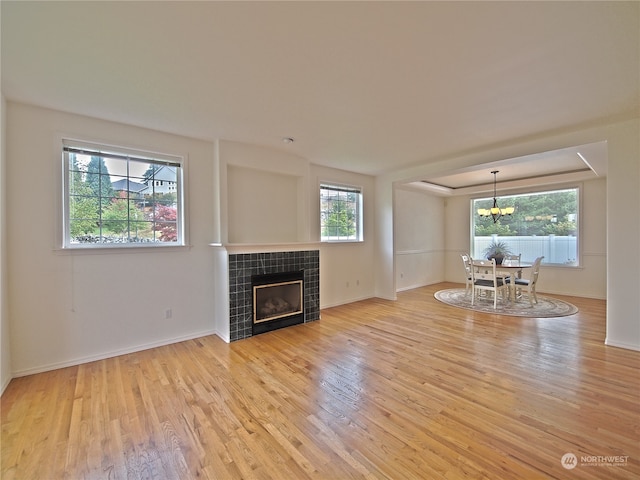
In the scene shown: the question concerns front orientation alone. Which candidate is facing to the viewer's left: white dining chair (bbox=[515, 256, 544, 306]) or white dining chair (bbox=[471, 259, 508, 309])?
white dining chair (bbox=[515, 256, 544, 306])

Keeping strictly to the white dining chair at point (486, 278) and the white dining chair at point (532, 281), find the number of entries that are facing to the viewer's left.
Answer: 1

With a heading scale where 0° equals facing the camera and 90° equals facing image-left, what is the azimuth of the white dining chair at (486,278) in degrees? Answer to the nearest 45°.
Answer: approximately 225°

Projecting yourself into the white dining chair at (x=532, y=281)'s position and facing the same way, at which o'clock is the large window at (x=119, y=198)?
The large window is roughly at 10 o'clock from the white dining chair.

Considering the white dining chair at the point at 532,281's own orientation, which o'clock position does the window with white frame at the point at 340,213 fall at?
The window with white frame is roughly at 11 o'clock from the white dining chair.

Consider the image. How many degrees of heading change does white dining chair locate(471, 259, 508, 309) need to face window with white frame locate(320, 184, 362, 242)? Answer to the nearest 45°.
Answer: approximately 180°

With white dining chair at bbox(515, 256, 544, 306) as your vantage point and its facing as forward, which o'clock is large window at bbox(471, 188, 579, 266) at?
The large window is roughly at 3 o'clock from the white dining chair.

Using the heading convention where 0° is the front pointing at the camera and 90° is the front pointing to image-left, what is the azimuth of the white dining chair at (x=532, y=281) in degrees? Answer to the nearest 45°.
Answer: approximately 90°

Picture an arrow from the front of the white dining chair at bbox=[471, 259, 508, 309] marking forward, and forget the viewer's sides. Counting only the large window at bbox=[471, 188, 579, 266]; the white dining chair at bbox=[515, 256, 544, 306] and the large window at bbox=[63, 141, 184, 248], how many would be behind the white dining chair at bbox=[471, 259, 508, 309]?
1
